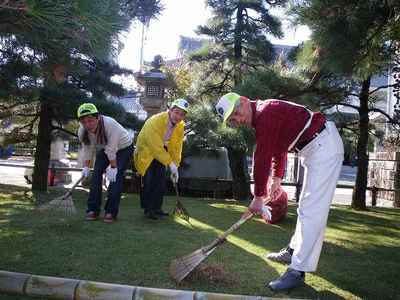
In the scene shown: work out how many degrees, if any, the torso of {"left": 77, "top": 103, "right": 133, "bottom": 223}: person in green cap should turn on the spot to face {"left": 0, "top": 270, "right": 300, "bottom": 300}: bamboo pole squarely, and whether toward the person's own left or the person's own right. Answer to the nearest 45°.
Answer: approximately 45° to the person's own left

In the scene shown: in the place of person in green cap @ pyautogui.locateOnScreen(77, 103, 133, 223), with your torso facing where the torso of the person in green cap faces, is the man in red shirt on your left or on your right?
on your left

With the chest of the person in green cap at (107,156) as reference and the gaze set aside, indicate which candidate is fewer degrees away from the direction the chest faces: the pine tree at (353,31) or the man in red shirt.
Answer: the man in red shirt

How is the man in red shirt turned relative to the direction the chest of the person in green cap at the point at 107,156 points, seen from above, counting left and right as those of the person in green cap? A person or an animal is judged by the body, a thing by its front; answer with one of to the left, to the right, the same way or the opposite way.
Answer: to the right

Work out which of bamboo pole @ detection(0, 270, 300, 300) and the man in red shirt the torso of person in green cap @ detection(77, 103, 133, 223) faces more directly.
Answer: the bamboo pole

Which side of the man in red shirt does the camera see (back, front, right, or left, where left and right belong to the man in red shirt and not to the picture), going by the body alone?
left

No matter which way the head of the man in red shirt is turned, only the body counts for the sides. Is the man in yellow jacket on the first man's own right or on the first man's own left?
on the first man's own right

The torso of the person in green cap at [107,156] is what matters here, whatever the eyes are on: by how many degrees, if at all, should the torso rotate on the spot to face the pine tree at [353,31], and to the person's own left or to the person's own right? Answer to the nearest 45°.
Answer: approximately 90° to the person's own left

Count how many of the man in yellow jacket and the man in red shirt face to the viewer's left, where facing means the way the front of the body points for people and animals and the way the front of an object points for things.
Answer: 1

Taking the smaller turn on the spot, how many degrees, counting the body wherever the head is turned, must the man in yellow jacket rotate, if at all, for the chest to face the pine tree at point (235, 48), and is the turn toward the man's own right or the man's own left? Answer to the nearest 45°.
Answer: approximately 135° to the man's own left
